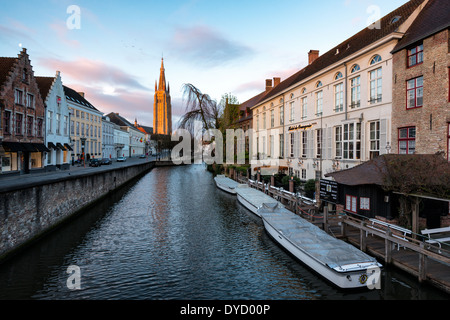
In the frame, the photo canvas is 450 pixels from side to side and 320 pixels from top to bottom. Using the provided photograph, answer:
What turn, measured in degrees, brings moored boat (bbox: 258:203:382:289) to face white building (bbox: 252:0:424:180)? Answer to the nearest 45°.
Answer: approximately 45° to its right

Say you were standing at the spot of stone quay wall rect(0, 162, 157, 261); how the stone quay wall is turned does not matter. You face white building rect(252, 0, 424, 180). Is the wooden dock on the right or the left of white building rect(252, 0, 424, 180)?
right

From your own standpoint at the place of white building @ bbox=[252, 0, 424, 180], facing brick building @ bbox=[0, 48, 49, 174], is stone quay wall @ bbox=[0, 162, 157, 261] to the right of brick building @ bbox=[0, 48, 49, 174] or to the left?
left

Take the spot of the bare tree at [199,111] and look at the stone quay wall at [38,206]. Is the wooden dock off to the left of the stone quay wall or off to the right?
left

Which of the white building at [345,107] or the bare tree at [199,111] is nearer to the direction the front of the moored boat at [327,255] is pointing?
the bare tree

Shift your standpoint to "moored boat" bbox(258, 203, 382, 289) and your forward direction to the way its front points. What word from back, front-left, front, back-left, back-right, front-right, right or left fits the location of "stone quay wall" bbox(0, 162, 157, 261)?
front-left

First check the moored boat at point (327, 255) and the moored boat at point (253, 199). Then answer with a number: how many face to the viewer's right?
0

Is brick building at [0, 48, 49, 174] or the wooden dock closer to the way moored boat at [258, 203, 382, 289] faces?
the brick building

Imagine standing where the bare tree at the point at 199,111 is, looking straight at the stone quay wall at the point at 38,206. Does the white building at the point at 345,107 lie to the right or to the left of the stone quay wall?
left

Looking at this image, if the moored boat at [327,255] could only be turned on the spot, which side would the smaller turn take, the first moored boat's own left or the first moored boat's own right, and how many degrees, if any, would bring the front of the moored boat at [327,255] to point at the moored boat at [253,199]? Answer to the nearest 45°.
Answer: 0° — it already faces it
